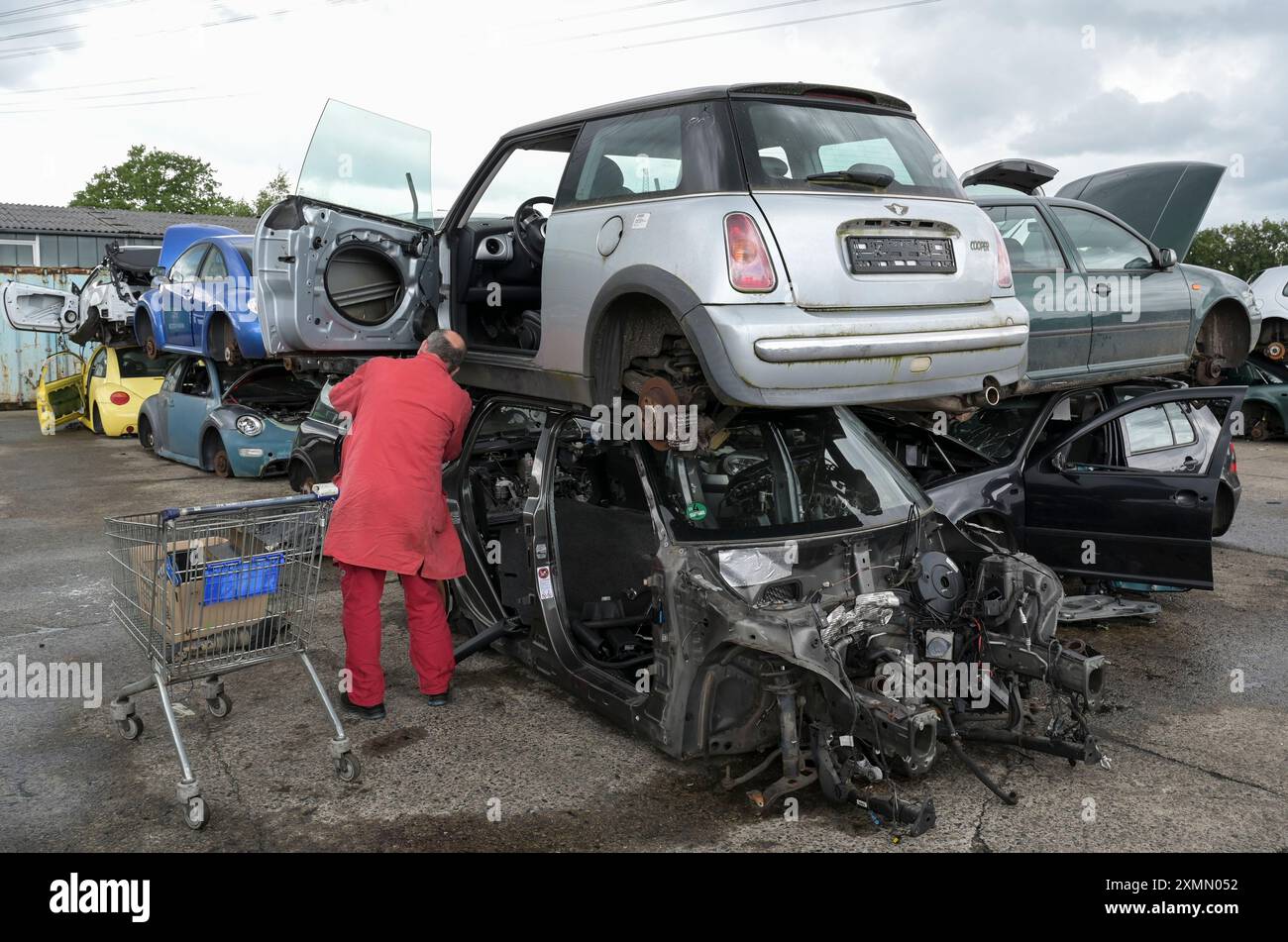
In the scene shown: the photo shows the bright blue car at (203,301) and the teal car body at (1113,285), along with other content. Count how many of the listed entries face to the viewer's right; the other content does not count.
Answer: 1

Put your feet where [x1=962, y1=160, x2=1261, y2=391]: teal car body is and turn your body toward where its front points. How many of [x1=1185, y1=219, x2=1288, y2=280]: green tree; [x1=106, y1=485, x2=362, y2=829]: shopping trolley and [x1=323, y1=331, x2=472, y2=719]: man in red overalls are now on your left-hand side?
1

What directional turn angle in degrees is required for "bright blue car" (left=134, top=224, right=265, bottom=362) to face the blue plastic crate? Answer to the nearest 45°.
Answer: approximately 135° to its left

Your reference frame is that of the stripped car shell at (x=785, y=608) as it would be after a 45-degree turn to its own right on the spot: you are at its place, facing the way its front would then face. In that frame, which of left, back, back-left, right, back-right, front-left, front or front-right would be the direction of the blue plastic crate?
right

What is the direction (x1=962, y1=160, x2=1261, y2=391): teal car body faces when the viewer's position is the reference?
facing to the right of the viewer

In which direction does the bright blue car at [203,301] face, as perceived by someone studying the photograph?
facing away from the viewer and to the left of the viewer
